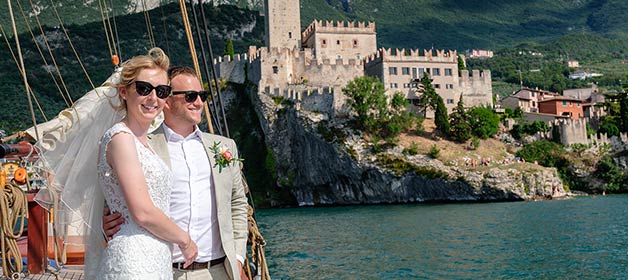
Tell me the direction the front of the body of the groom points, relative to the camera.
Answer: toward the camera

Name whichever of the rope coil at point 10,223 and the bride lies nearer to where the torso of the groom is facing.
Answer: the bride

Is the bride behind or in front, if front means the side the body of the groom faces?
in front
